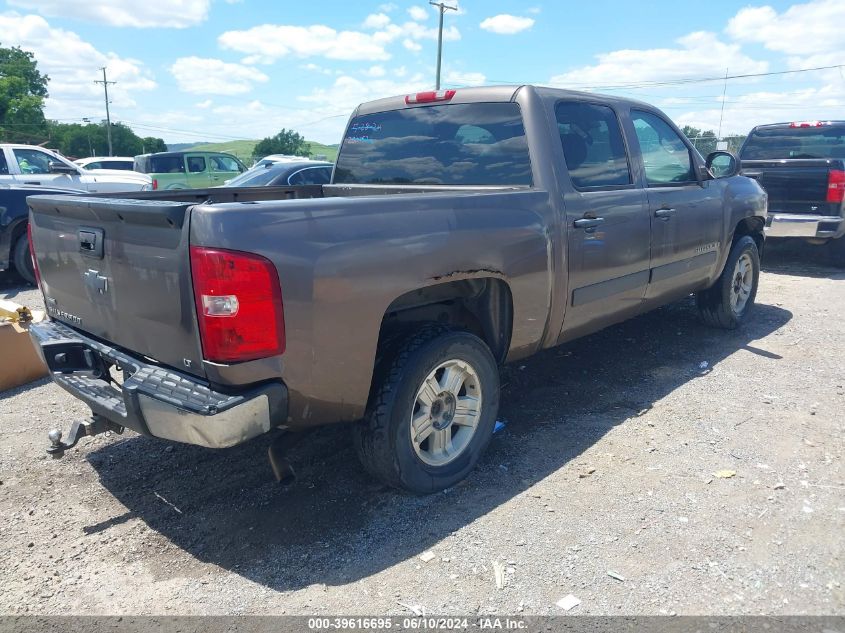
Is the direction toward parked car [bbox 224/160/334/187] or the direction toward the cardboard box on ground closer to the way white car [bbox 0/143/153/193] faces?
the parked car

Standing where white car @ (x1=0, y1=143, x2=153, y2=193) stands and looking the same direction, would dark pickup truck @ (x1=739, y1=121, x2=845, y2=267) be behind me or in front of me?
in front

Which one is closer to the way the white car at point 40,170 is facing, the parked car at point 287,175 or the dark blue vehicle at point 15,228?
the parked car

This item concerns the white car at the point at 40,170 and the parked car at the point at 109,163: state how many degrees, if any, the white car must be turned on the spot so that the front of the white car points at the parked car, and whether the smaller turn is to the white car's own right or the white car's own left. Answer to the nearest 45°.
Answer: approximately 90° to the white car's own left

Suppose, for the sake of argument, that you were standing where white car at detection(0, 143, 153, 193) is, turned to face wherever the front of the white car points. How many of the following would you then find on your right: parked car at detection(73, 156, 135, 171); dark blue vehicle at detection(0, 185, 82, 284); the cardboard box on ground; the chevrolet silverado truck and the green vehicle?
3

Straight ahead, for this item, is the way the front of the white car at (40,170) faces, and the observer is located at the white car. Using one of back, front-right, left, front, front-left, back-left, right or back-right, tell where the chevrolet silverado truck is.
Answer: right

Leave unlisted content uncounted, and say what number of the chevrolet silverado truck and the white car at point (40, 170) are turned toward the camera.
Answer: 0

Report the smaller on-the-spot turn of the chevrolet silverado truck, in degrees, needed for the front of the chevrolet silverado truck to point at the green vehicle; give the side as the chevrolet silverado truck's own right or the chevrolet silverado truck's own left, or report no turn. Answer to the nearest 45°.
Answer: approximately 45° to the chevrolet silverado truck's own left

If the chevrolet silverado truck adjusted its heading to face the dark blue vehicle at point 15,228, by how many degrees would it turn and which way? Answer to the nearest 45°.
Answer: approximately 90° to its left

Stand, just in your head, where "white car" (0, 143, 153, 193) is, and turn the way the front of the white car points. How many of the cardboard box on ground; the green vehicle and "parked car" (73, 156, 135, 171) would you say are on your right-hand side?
1

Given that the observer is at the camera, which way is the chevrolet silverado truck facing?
facing away from the viewer and to the right of the viewer

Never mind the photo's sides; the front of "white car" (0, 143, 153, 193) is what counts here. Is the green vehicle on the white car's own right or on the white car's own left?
on the white car's own left

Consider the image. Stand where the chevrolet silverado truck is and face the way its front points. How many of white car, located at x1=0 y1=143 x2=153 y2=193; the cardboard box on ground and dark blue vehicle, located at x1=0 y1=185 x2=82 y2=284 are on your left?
3

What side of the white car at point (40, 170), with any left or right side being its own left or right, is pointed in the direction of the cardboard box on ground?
right

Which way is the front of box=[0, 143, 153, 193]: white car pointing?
to the viewer's right

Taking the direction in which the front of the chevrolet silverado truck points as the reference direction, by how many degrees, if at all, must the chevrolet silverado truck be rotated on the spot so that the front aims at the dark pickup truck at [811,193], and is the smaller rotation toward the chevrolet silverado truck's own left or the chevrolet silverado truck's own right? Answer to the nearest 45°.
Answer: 0° — it already faces it
